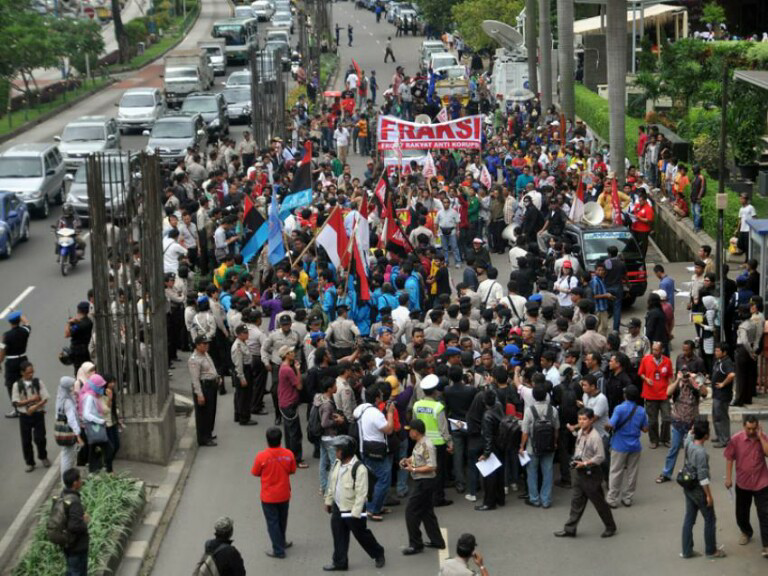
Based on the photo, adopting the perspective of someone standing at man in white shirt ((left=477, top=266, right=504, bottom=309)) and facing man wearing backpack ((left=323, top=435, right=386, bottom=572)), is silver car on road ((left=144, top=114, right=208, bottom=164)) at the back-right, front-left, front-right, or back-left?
back-right

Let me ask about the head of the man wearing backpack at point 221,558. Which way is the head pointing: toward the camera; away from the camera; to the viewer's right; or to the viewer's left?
away from the camera

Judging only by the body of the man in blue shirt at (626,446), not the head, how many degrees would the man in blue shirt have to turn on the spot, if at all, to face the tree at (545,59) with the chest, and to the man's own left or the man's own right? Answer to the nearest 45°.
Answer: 0° — they already face it

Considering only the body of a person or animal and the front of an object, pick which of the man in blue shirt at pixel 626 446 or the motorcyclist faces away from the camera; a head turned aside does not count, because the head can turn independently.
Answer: the man in blue shirt

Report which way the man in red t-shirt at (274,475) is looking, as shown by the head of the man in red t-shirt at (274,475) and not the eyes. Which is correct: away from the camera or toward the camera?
away from the camera

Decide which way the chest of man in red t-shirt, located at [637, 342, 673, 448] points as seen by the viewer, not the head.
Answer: toward the camera

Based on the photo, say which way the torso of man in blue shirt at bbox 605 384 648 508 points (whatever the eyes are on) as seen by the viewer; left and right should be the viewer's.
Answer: facing away from the viewer

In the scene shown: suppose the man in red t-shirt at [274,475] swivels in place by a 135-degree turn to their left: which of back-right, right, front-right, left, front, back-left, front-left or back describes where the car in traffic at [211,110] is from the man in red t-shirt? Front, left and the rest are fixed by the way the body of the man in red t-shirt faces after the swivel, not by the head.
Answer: back-right

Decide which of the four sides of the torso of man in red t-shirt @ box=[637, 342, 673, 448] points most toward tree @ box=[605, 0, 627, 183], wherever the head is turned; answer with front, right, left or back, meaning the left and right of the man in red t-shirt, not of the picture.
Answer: back

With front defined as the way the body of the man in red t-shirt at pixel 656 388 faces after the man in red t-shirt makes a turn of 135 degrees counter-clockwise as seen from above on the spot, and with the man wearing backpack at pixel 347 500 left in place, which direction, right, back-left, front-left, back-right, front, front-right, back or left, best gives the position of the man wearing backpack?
back

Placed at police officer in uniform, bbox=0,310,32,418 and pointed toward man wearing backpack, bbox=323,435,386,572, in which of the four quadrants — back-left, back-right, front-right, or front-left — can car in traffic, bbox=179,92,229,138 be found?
back-left

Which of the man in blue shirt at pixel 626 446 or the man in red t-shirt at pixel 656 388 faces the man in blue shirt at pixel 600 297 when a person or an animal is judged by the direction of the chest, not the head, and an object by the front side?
the man in blue shirt at pixel 626 446

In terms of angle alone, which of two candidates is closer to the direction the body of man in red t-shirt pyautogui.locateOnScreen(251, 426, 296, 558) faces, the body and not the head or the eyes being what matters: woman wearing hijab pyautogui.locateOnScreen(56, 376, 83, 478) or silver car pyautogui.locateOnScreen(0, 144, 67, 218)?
the silver car
